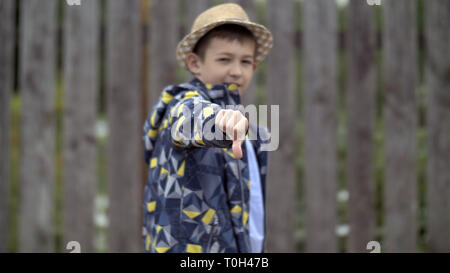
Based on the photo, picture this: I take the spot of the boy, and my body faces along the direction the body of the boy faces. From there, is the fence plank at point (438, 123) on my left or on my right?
on my left

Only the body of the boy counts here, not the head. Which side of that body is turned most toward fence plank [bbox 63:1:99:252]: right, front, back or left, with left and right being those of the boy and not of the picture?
back

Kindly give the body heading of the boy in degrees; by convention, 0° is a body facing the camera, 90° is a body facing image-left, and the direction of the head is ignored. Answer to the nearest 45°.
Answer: approximately 315°

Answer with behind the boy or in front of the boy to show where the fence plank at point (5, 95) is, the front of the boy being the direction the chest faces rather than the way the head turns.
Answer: behind

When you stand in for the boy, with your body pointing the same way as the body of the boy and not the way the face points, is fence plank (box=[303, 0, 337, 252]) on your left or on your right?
on your left

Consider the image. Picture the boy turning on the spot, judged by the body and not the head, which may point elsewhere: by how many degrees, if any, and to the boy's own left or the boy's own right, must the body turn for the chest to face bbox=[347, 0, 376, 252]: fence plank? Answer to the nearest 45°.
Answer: approximately 90° to the boy's own left

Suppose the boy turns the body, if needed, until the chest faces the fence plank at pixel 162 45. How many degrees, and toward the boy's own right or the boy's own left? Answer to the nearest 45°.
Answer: approximately 135° to the boy's own left

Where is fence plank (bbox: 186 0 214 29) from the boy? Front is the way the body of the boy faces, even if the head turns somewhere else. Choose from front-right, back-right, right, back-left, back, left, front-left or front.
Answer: back-left
